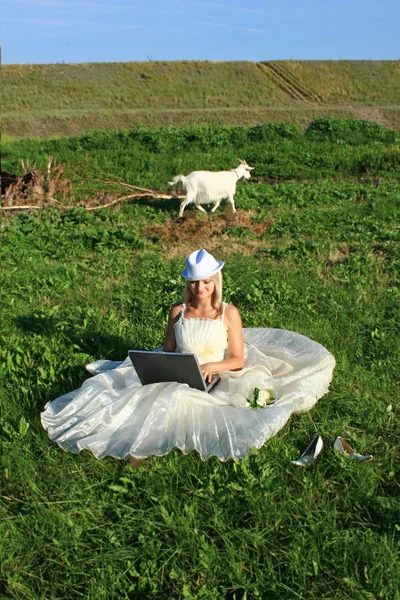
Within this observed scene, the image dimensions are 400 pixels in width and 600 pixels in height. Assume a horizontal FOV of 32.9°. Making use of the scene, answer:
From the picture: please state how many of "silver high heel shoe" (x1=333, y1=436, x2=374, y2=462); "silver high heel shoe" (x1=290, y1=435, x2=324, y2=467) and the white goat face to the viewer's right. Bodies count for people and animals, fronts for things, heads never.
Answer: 2

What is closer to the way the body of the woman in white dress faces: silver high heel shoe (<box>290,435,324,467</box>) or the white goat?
the silver high heel shoe

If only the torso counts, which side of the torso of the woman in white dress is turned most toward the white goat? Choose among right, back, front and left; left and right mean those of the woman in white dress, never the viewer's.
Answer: back

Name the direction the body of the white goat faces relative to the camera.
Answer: to the viewer's right

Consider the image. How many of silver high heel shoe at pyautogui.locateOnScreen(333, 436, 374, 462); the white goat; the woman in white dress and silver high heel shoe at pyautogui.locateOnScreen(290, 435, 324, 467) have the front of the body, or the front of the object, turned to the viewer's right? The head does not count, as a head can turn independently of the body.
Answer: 2
